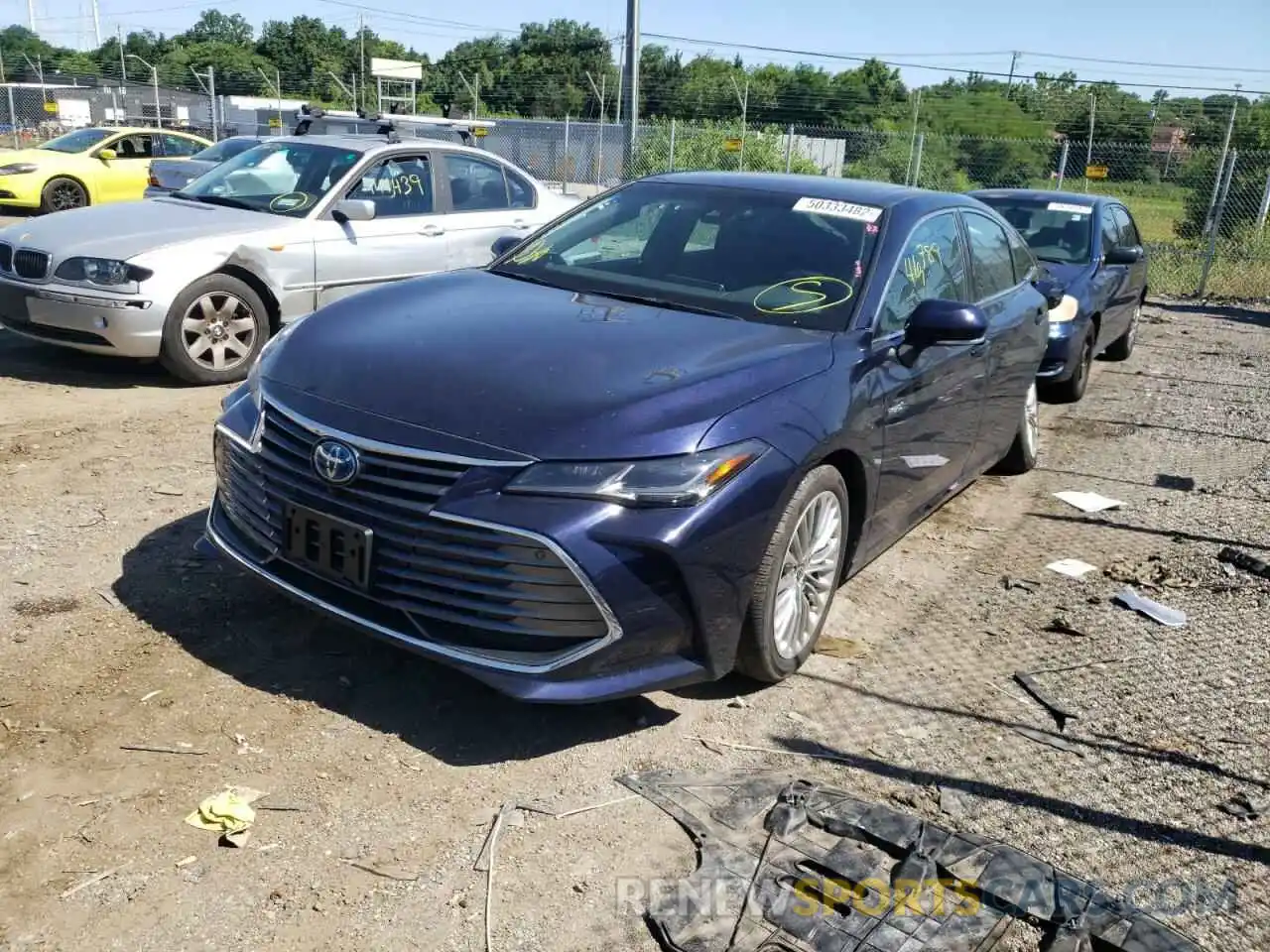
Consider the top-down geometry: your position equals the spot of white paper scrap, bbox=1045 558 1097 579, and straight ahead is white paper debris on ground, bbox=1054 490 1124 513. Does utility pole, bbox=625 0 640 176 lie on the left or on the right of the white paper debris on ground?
left

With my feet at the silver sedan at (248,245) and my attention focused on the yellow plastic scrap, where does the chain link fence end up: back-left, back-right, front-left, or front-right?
back-left

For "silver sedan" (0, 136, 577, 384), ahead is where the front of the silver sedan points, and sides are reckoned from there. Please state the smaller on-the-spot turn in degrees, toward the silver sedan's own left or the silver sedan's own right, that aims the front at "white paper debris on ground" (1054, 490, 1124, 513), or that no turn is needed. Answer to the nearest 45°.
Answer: approximately 90° to the silver sedan's own left

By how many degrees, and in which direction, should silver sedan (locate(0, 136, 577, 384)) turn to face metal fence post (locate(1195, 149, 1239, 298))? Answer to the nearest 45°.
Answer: approximately 180°

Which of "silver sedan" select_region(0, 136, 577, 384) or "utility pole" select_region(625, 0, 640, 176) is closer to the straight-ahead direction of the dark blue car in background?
the silver sedan

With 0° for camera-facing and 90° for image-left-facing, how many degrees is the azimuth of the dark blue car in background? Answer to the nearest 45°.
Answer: approximately 45°

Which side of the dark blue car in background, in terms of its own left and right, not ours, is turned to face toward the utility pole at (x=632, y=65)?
right

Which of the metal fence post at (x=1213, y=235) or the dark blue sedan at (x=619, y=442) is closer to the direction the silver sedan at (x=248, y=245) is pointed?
the dark blue sedan

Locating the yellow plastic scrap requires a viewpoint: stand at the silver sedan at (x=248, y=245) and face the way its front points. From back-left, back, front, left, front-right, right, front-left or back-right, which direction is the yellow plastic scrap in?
front-left
